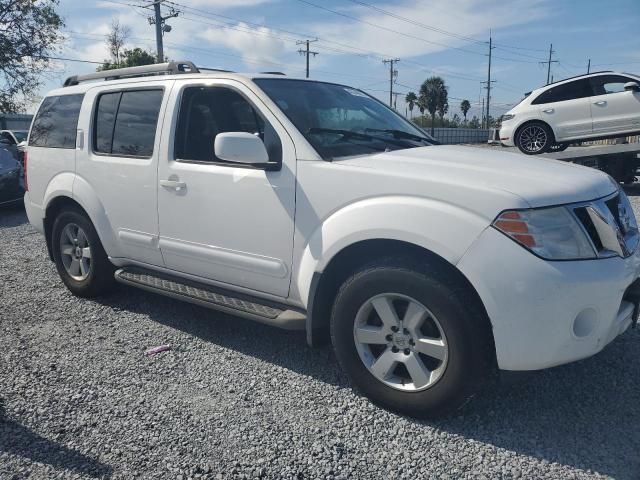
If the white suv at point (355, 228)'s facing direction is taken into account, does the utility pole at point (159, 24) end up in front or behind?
behind

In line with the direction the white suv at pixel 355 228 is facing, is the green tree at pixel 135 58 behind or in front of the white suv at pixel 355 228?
behind

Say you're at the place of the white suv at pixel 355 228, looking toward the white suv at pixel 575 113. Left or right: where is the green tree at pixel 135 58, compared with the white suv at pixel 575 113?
left

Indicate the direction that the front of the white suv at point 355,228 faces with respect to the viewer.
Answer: facing the viewer and to the right of the viewer

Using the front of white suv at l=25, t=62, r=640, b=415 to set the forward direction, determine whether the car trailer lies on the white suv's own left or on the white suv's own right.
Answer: on the white suv's own left
